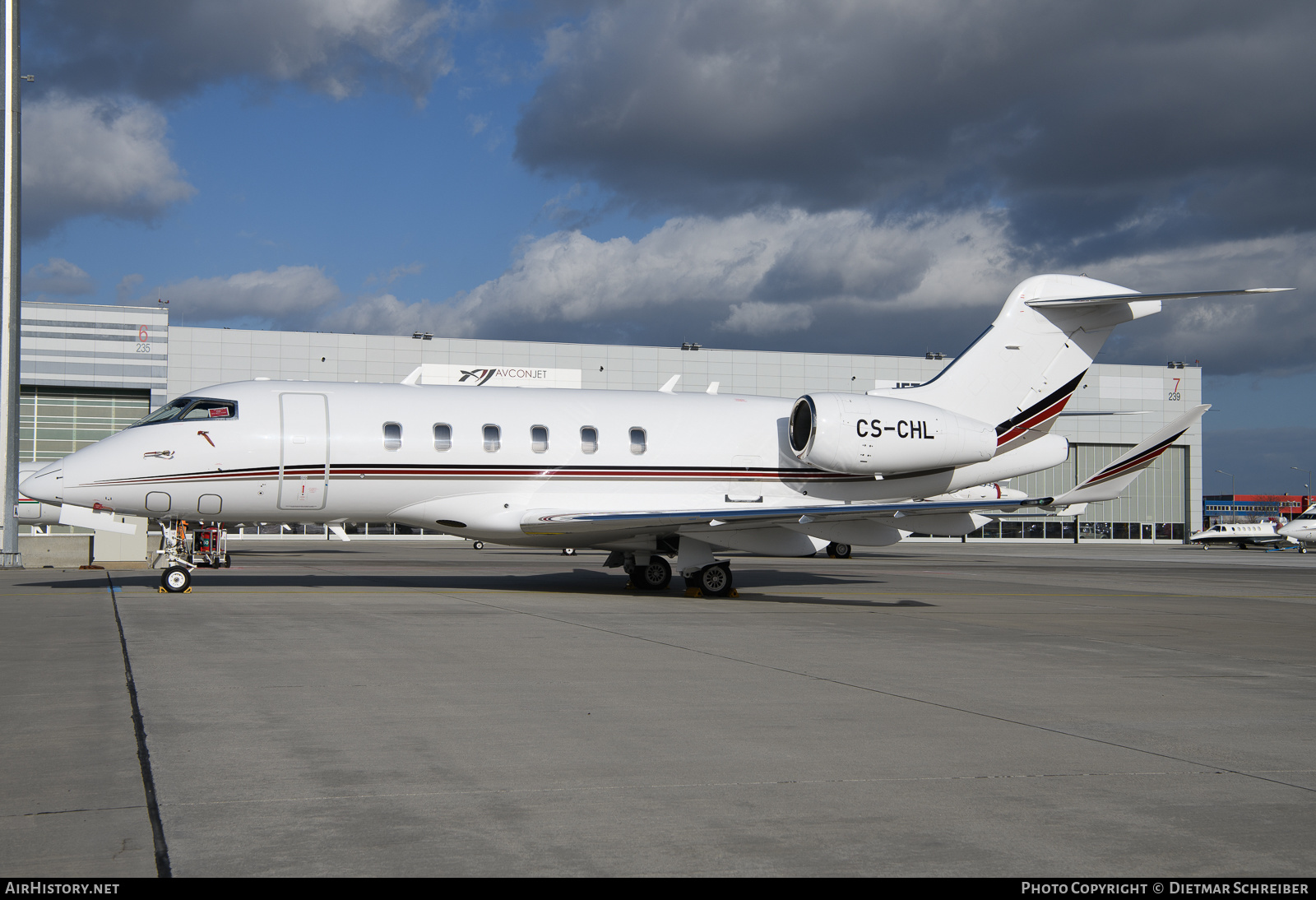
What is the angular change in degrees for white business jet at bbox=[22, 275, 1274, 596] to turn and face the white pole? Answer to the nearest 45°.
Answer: approximately 45° to its right

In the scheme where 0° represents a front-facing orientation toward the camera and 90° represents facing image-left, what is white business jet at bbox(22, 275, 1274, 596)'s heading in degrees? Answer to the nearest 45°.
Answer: approximately 90°
